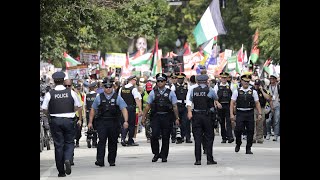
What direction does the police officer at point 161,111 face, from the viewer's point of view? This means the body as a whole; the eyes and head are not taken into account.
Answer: toward the camera

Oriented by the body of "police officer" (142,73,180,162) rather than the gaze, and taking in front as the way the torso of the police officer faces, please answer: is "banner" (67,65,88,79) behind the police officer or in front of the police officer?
behind

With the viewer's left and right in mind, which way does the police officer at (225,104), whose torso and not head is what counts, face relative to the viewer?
facing the viewer

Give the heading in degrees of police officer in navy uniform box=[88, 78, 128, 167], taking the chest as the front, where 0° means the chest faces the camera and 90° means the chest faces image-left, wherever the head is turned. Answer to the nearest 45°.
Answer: approximately 0°

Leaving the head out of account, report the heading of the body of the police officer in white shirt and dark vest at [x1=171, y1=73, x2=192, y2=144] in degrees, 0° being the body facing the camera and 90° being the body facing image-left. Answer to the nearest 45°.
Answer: approximately 0°

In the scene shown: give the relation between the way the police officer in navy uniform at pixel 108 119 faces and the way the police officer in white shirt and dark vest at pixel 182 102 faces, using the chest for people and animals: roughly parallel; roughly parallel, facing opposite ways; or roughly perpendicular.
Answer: roughly parallel

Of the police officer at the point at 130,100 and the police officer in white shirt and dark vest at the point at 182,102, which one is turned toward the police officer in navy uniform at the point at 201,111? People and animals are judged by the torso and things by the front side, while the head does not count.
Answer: the police officer in white shirt and dark vest at the point at 182,102
